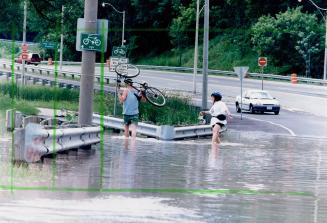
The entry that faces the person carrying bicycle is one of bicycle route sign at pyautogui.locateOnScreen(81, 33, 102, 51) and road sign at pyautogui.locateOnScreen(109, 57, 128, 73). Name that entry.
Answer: the road sign

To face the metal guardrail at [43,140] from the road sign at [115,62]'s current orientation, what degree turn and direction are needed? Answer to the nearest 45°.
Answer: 0° — it already faces it

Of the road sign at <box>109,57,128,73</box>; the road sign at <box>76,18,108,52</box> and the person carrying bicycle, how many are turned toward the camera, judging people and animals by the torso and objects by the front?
2

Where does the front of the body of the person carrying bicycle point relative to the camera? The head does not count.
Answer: away from the camera

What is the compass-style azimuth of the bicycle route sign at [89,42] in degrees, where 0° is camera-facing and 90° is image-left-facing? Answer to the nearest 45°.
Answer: approximately 0°

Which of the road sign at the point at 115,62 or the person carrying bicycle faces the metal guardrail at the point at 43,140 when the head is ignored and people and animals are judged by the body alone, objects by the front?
the road sign

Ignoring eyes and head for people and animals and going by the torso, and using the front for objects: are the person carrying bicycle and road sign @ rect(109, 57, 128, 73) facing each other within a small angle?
yes
